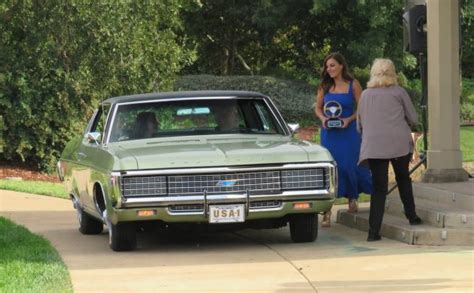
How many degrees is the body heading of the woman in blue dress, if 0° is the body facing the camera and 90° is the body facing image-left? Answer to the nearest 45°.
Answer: approximately 45°

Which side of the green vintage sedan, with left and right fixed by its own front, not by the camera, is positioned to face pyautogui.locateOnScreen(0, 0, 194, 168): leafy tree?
back

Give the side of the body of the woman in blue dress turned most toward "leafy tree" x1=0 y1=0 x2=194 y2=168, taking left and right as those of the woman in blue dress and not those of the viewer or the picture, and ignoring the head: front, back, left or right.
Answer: right

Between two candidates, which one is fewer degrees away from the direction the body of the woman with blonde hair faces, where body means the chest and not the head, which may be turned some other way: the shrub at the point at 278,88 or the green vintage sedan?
the shrub

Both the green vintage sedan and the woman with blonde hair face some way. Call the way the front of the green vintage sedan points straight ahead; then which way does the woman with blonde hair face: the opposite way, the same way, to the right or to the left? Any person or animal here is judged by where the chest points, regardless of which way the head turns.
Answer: the opposite way

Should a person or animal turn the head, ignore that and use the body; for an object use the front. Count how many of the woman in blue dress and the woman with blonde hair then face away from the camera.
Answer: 1

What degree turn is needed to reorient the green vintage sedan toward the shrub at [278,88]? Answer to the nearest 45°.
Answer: approximately 180°

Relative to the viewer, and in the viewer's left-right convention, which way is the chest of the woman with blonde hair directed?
facing away from the viewer

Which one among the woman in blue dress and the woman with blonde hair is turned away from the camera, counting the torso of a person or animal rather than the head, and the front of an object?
the woman with blonde hair

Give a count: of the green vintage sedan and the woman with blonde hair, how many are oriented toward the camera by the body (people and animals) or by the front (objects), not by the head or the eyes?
1

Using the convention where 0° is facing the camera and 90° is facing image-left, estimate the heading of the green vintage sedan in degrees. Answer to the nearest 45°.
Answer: approximately 0°

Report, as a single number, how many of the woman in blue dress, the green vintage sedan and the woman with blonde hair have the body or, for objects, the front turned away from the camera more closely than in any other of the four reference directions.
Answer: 1

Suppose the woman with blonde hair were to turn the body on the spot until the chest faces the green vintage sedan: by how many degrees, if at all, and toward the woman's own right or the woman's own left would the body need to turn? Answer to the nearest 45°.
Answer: approximately 135° to the woman's own left
